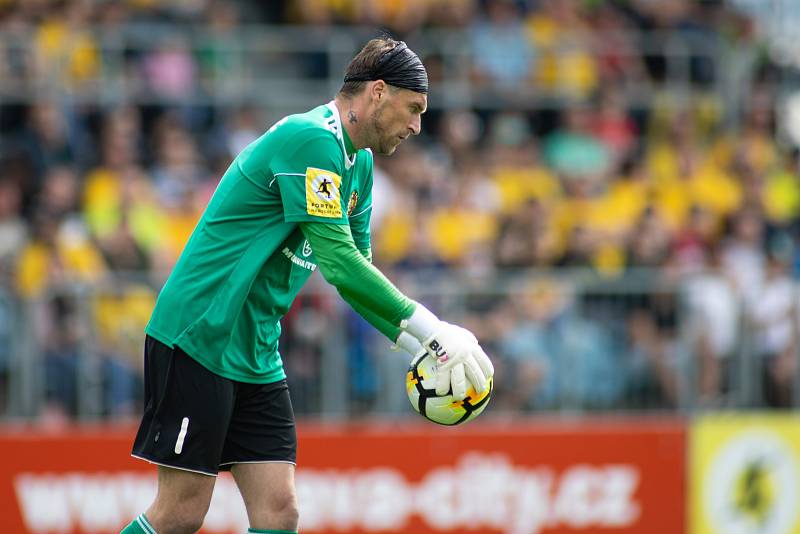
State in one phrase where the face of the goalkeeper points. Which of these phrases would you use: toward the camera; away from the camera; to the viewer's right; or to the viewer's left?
to the viewer's right

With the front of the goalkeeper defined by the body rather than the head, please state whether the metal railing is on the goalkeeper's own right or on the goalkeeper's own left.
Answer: on the goalkeeper's own left

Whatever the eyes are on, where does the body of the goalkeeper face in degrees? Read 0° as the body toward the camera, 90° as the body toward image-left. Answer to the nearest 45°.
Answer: approximately 270°
